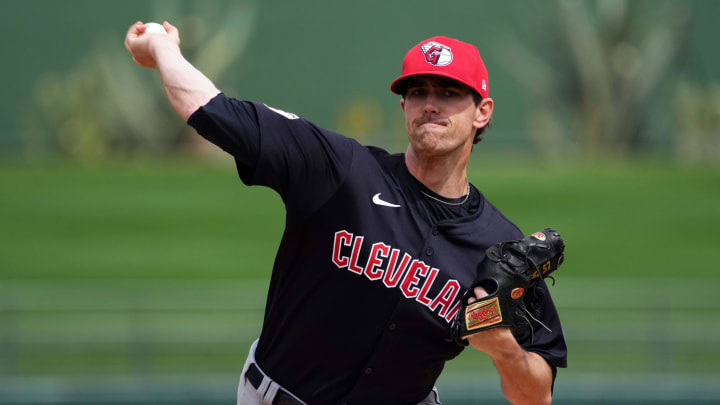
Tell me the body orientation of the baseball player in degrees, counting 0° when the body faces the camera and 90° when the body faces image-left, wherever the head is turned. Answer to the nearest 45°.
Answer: approximately 0°
